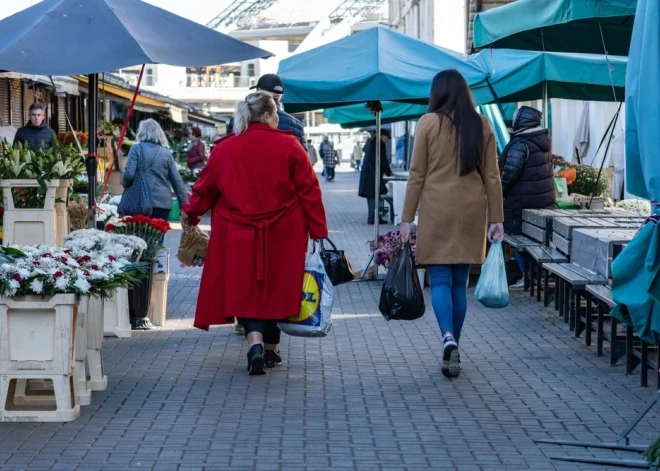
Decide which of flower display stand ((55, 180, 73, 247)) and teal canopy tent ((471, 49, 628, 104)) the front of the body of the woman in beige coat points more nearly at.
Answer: the teal canopy tent

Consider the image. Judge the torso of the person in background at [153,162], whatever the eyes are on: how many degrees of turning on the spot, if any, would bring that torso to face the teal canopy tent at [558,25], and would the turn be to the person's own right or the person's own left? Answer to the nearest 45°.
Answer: approximately 135° to the person's own right

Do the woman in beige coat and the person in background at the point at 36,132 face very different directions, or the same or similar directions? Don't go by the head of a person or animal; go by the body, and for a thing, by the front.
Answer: very different directions

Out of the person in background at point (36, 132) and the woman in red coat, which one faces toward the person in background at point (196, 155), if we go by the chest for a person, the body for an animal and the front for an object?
the woman in red coat

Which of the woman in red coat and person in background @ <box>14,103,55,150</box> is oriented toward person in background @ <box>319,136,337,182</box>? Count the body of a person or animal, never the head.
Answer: the woman in red coat

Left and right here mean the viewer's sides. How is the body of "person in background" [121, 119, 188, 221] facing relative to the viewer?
facing away from the viewer

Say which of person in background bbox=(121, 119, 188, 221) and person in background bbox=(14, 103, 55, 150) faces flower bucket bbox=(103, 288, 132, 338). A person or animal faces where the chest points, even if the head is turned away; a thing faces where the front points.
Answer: person in background bbox=(14, 103, 55, 150)

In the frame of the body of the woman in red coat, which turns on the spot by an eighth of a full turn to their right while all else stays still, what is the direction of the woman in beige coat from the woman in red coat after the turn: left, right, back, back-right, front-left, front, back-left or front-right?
front-right

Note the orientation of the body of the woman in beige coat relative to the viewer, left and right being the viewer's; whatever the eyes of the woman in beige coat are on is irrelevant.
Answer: facing away from the viewer

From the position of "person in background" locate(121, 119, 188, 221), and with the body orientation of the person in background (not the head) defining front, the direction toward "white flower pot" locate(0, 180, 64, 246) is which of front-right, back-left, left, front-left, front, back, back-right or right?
back-left

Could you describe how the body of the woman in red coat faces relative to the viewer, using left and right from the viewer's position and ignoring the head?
facing away from the viewer

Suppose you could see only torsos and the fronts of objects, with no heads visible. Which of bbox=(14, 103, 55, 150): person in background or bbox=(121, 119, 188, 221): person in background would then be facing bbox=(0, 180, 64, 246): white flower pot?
bbox=(14, 103, 55, 150): person in background

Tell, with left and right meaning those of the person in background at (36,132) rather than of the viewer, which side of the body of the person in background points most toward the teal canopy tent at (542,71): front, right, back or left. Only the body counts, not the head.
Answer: left

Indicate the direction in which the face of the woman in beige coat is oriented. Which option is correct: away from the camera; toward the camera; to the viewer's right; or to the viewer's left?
away from the camera

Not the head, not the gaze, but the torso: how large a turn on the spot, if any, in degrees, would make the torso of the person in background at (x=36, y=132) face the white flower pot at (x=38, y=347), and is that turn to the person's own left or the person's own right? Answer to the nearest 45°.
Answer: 0° — they already face it

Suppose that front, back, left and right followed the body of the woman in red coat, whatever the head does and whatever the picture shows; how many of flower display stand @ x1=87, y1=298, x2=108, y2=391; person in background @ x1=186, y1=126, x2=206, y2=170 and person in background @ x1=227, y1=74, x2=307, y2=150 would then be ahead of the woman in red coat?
2
